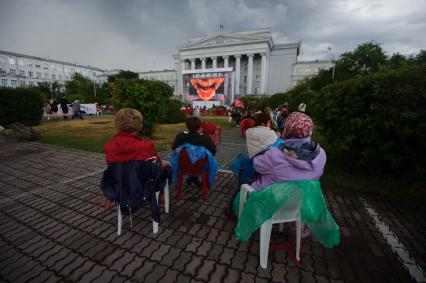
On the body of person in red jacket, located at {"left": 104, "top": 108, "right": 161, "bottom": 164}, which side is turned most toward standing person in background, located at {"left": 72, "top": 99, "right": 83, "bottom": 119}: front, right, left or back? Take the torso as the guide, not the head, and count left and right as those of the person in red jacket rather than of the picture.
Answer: front

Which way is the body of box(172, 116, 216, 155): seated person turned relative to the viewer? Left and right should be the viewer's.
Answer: facing away from the viewer

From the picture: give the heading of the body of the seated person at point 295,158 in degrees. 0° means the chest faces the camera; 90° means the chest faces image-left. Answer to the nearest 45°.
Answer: approximately 135°

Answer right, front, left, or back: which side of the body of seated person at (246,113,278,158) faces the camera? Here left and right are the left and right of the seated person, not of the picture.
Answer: back

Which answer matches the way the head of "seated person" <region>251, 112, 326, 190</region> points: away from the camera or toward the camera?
away from the camera

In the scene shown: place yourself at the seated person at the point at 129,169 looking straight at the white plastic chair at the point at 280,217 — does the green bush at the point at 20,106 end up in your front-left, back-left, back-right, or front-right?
back-left

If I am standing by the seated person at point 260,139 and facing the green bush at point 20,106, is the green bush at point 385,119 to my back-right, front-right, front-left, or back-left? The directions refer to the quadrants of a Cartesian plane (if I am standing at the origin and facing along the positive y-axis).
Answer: back-right

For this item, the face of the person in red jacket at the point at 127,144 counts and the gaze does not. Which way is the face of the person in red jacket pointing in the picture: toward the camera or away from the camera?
away from the camera

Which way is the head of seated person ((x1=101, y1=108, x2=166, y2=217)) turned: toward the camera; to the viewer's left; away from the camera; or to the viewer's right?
away from the camera

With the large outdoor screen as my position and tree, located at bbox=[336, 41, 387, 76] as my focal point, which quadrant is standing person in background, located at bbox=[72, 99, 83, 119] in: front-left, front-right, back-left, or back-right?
back-right

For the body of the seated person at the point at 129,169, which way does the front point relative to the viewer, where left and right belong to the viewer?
facing away from the viewer

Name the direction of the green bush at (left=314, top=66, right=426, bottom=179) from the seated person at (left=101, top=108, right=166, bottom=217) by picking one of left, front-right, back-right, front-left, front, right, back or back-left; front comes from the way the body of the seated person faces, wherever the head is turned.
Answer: right

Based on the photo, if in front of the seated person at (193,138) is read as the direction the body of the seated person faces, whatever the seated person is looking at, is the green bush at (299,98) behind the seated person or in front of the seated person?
in front

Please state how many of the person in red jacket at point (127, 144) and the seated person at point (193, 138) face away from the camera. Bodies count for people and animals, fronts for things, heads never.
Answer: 2

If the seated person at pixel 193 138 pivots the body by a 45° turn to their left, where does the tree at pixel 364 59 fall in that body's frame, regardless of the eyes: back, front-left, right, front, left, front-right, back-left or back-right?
right
